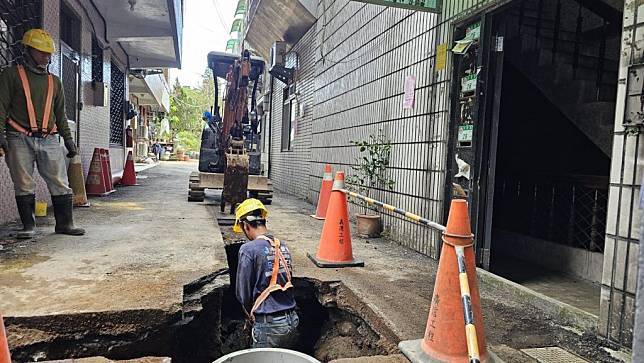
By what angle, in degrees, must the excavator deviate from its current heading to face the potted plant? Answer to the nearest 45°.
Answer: approximately 45° to its left

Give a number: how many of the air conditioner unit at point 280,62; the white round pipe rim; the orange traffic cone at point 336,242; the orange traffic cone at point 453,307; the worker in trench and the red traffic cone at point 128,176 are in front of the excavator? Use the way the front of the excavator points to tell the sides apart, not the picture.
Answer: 4

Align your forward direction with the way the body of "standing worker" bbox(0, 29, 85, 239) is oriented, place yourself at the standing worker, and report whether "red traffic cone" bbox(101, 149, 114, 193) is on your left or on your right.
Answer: on your left

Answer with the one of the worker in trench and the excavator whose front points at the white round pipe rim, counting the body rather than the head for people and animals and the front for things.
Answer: the excavator

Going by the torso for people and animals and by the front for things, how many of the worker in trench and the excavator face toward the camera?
1

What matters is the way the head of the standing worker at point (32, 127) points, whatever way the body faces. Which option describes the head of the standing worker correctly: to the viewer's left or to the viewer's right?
to the viewer's right

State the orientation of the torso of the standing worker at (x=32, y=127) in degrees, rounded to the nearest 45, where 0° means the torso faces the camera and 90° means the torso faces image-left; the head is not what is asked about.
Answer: approximately 315°

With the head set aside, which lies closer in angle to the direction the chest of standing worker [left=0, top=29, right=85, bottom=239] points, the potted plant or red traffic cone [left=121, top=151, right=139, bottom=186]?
the potted plant

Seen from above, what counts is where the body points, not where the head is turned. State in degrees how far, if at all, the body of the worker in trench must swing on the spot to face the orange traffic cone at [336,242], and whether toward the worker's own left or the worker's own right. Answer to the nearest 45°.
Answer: approximately 90° to the worker's own right

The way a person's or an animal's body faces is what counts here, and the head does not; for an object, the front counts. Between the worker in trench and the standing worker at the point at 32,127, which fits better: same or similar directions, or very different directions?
very different directions

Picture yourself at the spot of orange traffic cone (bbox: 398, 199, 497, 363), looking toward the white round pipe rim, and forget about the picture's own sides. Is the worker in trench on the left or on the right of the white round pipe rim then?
right

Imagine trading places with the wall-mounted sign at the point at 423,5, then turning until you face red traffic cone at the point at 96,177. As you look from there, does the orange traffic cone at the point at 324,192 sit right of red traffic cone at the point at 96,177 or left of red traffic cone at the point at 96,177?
right

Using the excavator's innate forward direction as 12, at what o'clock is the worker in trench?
The worker in trench is roughly at 12 o'clock from the excavator.

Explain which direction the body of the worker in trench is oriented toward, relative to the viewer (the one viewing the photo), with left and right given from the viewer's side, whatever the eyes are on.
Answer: facing away from the viewer and to the left of the viewer
